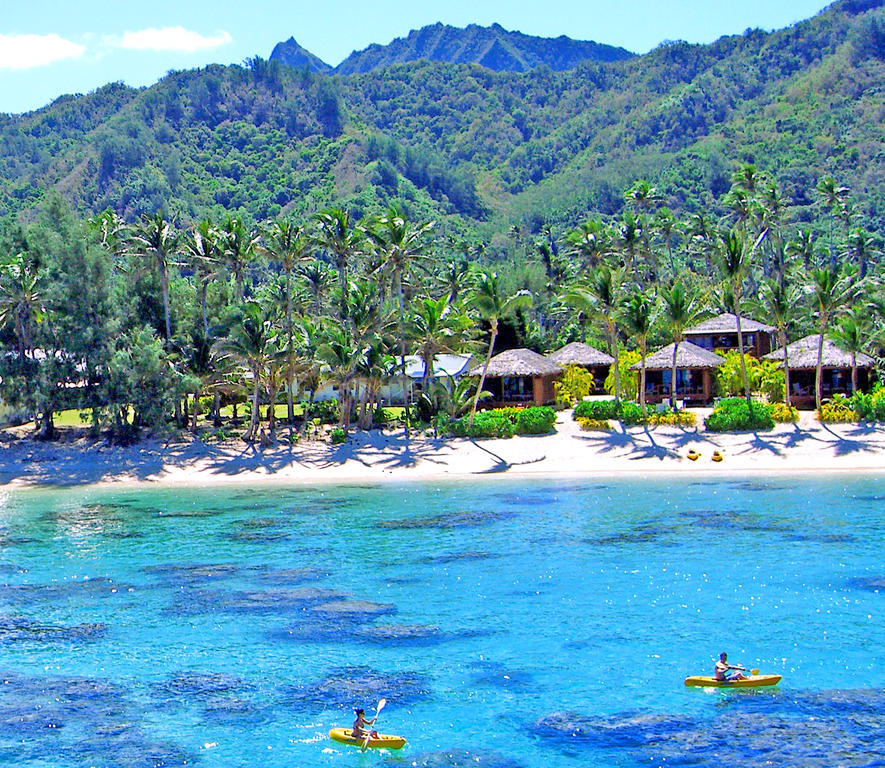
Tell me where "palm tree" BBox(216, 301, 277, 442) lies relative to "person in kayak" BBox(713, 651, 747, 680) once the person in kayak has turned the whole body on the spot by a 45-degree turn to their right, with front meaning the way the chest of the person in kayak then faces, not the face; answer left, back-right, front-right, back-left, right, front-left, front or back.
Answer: back

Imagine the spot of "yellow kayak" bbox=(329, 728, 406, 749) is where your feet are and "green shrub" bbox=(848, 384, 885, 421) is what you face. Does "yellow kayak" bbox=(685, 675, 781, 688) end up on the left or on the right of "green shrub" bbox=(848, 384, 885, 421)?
right

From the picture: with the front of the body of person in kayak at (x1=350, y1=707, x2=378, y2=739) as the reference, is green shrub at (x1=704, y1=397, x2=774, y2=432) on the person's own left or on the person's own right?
on the person's own left

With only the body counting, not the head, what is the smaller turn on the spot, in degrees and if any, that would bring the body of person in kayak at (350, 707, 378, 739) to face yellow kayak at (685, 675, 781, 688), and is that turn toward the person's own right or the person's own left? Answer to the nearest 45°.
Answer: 0° — they already face it

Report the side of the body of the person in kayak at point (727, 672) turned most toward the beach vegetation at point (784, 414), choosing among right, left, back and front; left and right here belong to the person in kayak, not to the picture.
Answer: left

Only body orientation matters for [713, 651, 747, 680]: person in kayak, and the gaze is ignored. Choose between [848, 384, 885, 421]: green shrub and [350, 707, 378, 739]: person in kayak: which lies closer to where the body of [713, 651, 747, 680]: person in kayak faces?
the green shrub

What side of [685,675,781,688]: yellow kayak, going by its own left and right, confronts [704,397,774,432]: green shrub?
left

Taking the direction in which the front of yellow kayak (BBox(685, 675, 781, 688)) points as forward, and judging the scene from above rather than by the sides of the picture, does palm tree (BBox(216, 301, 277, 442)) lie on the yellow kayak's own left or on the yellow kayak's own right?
on the yellow kayak's own left

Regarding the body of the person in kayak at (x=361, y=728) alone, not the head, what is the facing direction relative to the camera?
to the viewer's right

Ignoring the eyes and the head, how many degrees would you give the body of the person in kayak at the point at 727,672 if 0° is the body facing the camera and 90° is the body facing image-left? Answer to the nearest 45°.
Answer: approximately 270°

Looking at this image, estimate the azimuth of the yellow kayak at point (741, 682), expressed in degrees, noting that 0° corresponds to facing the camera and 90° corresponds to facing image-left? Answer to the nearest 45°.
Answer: approximately 270°

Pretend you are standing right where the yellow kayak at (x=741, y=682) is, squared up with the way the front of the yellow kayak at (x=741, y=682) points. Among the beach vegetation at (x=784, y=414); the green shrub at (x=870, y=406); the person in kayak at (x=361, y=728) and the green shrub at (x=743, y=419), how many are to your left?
3

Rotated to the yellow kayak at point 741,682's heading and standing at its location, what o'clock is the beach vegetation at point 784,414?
The beach vegetation is roughly at 9 o'clock from the yellow kayak.
